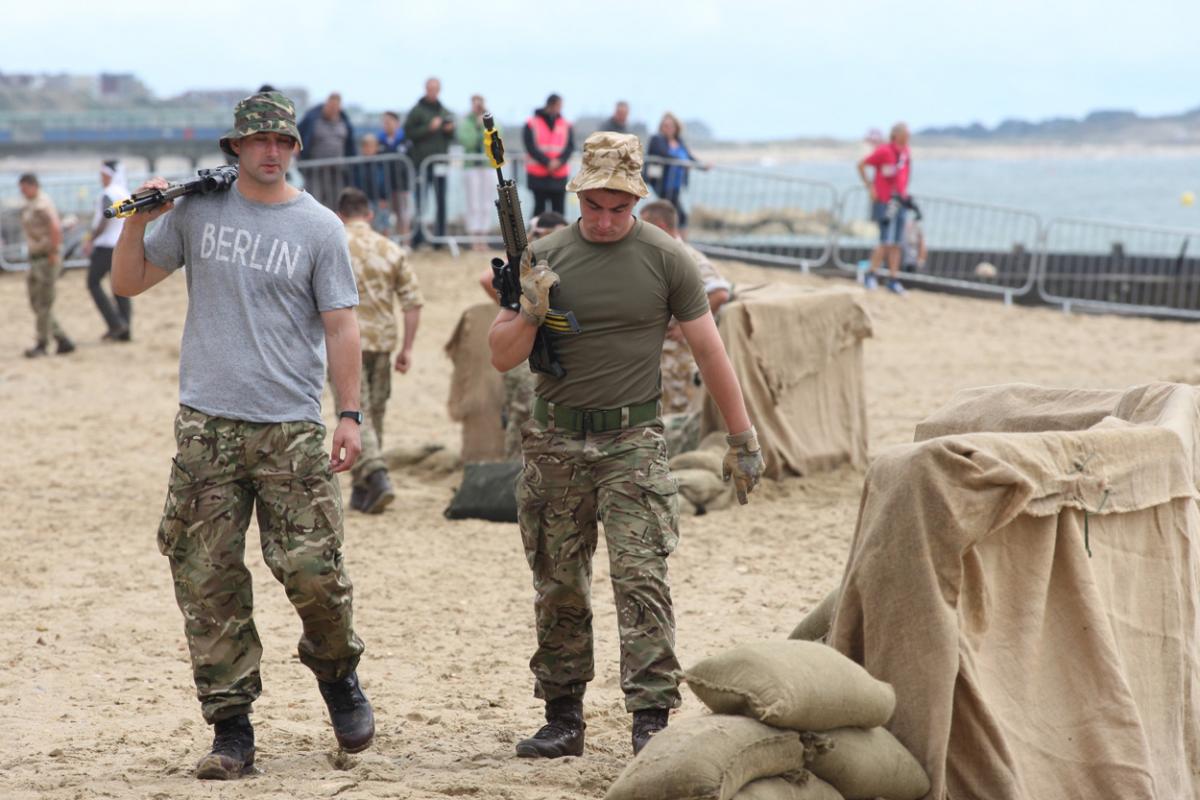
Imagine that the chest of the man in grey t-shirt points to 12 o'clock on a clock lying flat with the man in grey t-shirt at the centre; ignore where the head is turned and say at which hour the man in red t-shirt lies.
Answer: The man in red t-shirt is roughly at 7 o'clock from the man in grey t-shirt.

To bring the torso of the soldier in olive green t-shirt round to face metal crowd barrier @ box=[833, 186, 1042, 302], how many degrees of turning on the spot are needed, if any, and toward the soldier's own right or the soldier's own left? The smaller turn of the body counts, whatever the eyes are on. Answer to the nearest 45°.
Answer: approximately 180°

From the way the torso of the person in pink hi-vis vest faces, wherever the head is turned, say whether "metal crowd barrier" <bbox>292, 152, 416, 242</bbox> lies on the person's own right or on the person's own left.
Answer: on the person's own right

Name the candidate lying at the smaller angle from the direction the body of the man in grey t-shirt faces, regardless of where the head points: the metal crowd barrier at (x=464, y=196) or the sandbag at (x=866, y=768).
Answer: the sandbag

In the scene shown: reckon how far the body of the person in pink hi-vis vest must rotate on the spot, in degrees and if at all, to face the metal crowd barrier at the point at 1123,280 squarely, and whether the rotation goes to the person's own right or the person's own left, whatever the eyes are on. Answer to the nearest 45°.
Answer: approximately 90° to the person's own left

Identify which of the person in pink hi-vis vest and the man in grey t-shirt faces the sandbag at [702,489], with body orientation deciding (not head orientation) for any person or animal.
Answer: the person in pink hi-vis vest

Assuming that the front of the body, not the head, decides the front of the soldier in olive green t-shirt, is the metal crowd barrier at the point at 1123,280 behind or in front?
behind

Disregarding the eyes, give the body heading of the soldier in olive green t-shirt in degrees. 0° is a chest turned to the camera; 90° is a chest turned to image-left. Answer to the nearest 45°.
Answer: approximately 0°

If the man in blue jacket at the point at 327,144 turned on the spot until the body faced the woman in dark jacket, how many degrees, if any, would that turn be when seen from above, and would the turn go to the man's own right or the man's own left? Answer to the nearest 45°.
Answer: approximately 90° to the man's own left

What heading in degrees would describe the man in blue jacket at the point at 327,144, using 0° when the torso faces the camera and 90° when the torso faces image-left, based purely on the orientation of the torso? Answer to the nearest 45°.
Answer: approximately 0°

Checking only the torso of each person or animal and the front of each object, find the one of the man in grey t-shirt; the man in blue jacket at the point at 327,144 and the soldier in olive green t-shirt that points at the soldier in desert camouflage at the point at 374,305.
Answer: the man in blue jacket

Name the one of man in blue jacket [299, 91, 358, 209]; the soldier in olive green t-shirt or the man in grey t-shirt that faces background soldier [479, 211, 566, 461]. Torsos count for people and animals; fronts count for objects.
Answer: the man in blue jacket

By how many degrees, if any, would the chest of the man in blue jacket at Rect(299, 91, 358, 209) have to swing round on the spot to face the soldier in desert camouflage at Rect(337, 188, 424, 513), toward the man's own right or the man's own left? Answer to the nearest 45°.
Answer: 0° — they already face them
